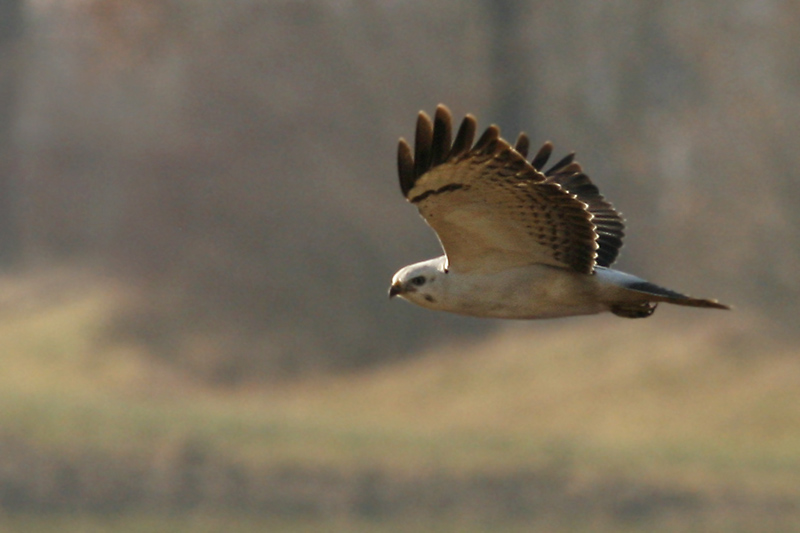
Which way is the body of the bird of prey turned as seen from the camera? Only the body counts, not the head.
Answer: to the viewer's left
